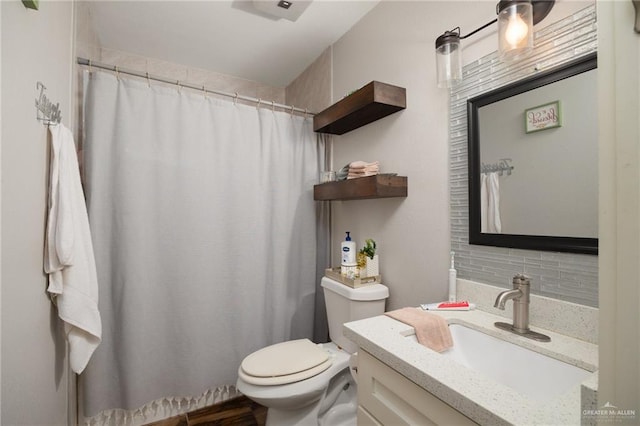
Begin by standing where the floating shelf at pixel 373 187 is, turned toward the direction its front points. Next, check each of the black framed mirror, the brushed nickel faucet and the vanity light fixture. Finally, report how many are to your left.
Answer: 3

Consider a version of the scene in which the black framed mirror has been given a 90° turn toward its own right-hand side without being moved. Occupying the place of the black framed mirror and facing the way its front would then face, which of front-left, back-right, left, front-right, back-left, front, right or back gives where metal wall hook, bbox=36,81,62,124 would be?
left

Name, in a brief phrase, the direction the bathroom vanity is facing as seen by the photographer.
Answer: facing the viewer and to the left of the viewer

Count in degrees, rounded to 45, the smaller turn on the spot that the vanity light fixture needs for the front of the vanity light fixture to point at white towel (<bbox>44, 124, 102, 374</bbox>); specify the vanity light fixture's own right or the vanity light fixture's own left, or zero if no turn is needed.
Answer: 0° — it already faces it

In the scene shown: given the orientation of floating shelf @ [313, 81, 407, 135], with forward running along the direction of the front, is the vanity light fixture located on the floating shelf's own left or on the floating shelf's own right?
on the floating shelf's own left

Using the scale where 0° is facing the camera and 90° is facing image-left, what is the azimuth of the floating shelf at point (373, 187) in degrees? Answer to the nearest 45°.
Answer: approximately 45°

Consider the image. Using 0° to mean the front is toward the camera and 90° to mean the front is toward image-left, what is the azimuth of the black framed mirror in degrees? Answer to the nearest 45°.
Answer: approximately 45°

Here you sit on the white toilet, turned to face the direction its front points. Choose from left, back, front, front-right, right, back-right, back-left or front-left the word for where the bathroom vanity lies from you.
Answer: left

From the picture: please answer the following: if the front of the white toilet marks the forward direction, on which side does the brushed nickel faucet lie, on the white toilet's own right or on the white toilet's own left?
on the white toilet's own left

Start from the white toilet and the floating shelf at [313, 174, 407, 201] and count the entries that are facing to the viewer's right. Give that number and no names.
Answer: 0

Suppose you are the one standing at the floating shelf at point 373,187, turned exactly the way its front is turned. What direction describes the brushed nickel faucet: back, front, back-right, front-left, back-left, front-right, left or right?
left

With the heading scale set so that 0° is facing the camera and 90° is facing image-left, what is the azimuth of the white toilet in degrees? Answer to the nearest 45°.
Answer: approximately 45°

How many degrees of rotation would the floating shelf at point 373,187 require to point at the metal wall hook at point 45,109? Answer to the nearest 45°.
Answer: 0° — it already faces it
